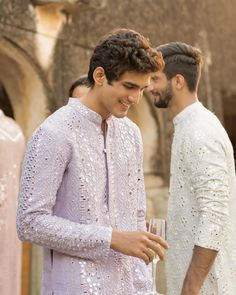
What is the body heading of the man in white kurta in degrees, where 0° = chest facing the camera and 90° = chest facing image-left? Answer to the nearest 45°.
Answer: approximately 90°

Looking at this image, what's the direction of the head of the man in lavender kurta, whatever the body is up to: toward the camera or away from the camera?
toward the camera

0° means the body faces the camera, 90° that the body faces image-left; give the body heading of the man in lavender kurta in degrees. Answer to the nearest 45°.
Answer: approximately 315°

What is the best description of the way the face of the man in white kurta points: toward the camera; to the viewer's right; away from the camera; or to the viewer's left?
to the viewer's left
